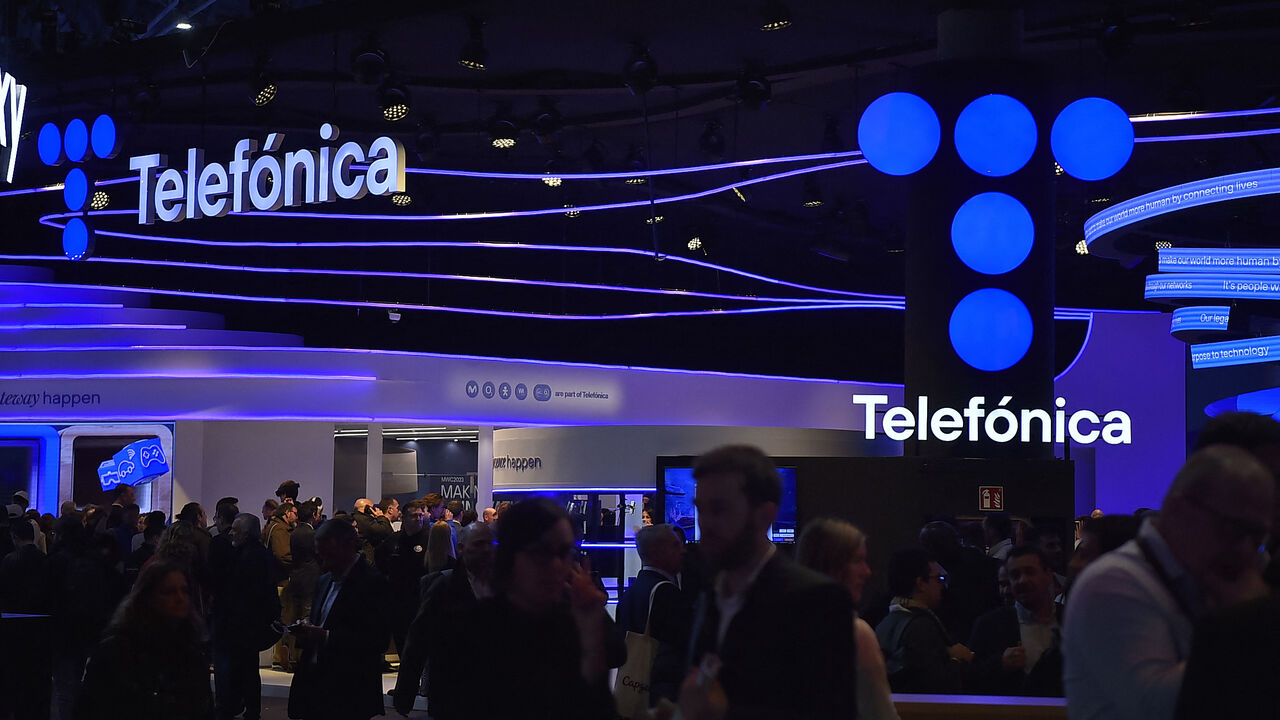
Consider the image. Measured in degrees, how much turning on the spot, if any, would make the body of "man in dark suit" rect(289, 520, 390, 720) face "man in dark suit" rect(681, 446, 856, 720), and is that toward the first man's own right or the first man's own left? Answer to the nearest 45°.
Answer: approximately 45° to the first man's own left

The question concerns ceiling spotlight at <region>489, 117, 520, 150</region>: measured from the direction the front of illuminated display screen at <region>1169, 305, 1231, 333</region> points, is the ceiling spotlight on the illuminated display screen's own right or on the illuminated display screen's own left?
on the illuminated display screen's own right

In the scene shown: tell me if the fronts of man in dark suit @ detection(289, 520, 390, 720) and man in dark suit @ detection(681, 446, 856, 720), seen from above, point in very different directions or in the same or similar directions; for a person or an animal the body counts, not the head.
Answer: same or similar directions

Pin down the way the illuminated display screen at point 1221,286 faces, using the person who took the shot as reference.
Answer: facing the viewer

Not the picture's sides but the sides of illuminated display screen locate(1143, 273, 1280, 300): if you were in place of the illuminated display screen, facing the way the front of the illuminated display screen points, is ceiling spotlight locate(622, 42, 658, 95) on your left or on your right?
on your right

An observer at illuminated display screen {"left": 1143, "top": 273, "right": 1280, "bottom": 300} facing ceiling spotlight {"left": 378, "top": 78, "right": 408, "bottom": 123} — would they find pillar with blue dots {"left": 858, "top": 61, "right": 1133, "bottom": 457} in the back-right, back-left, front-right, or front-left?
front-left

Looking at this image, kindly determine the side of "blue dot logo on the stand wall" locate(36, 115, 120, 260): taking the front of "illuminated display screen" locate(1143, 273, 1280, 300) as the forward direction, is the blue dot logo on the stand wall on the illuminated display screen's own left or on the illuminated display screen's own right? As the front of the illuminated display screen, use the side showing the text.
on the illuminated display screen's own right

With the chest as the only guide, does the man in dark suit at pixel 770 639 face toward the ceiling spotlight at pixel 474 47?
no

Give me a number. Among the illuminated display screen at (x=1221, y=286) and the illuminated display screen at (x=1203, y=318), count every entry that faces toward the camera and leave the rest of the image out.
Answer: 2

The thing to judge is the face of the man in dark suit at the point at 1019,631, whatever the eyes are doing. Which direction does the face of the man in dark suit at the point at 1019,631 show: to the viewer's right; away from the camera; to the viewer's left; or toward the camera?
toward the camera

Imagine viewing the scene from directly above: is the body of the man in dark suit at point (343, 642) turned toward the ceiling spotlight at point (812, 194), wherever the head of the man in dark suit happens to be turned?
no

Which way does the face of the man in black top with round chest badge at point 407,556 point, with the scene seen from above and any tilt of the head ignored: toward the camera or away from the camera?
toward the camera
